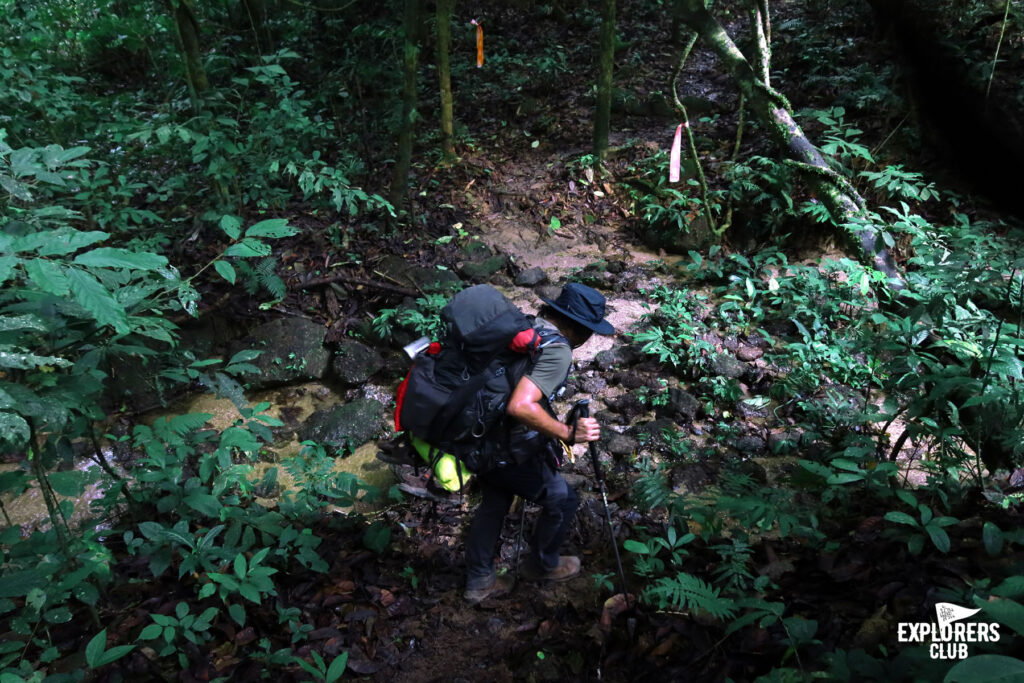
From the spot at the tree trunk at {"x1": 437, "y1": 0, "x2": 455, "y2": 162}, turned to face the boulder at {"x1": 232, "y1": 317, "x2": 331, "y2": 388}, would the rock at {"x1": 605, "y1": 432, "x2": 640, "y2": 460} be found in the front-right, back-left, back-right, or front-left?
front-left

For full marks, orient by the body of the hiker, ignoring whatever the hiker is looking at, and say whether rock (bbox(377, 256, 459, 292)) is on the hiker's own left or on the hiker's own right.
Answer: on the hiker's own left

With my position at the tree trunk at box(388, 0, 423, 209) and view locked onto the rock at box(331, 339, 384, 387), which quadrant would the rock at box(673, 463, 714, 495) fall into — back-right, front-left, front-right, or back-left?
front-left

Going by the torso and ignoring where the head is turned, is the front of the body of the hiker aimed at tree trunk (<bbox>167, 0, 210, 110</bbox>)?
no

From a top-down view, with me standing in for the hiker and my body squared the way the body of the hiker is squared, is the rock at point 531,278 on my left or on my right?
on my left

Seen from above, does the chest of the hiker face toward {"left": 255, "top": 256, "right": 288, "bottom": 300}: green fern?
no

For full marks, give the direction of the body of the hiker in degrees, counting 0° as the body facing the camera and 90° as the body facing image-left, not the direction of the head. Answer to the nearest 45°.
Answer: approximately 270°

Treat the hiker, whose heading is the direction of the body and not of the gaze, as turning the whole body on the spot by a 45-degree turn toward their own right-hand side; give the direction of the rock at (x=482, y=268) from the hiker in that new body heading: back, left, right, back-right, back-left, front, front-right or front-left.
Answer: back-left

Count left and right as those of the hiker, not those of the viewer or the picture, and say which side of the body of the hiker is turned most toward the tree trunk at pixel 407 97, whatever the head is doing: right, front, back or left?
left

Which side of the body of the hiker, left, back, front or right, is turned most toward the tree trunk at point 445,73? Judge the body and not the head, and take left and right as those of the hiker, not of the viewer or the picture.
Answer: left

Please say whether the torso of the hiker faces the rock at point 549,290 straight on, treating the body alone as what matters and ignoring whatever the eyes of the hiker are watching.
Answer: no

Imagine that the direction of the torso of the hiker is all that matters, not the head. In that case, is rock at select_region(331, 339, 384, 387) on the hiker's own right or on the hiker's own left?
on the hiker's own left

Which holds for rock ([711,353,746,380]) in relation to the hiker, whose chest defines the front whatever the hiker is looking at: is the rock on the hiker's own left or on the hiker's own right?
on the hiker's own left
